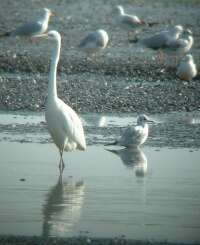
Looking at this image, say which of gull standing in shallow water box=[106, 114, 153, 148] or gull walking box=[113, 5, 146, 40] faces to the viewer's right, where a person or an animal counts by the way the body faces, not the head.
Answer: the gull standing in shallow water

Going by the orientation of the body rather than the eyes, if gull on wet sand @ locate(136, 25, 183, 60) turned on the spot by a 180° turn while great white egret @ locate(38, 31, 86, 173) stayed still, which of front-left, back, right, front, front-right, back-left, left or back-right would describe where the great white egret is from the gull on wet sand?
left

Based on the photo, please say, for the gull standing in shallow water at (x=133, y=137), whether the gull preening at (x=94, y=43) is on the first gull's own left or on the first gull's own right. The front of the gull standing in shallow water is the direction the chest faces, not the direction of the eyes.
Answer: on the first gull's own left

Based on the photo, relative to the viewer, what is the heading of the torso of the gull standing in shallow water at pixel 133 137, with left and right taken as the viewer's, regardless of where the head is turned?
facing to the right of the viewer

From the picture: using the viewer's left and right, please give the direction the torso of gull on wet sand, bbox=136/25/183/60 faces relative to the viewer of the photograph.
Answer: facing to the right of the viewer

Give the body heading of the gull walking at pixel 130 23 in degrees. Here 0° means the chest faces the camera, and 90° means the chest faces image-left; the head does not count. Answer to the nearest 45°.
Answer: approximately 90°

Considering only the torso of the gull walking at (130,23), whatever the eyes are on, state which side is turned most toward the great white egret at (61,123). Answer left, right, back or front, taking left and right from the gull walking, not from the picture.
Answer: left

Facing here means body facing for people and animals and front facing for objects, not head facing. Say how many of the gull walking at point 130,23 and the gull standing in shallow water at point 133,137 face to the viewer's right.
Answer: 1

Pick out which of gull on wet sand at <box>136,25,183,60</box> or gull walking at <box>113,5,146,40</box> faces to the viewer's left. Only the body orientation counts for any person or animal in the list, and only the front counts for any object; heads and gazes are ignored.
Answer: the gull walking

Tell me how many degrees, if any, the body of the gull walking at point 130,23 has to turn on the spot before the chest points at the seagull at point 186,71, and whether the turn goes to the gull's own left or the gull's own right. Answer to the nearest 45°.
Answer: approximately 90° to the gull's own left

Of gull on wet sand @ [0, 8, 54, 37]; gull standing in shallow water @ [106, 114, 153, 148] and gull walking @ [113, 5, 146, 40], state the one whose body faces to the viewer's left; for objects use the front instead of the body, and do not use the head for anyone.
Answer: the gull walking

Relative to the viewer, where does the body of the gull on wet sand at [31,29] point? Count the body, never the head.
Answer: to the viewer's right
